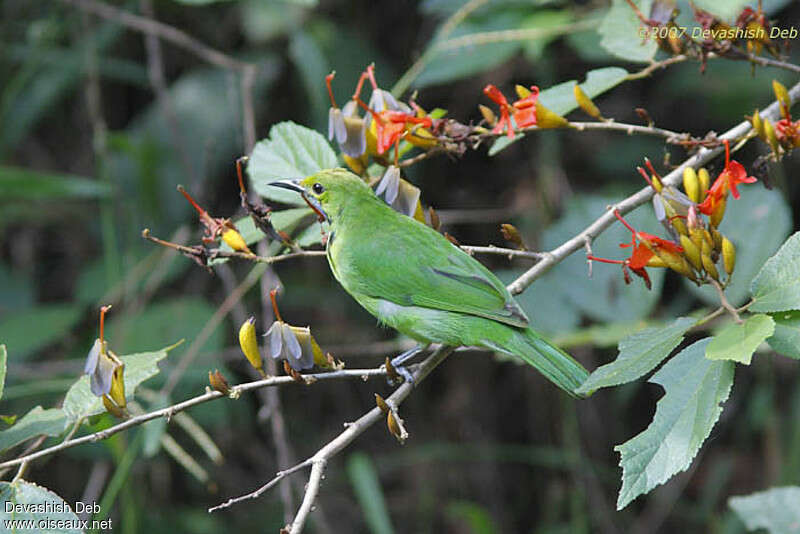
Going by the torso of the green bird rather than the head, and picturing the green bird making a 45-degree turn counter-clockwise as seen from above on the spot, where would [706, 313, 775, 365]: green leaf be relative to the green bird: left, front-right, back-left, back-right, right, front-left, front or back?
left

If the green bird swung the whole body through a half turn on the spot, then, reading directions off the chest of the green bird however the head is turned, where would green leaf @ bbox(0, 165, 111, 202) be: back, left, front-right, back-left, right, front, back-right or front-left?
back-left

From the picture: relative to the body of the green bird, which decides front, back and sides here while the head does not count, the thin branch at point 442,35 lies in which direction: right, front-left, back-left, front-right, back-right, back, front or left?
right

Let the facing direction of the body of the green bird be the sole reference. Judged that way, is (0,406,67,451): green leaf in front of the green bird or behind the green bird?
in front

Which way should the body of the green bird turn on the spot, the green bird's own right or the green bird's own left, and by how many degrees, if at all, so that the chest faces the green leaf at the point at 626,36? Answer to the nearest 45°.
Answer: approximately 135° to the green bird's own right

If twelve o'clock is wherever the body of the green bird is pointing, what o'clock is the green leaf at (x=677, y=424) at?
The green leaf is roughly at 6 o'clock from the green bird.

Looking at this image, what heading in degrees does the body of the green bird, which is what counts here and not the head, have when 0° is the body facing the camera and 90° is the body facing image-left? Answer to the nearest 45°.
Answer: approximately 90°

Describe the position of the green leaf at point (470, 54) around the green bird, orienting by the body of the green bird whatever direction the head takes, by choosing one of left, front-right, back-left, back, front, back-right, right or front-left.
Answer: right

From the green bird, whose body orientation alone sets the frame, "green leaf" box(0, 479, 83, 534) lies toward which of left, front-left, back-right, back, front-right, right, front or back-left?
front-left

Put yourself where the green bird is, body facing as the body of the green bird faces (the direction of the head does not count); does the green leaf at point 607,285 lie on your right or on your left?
on your right
